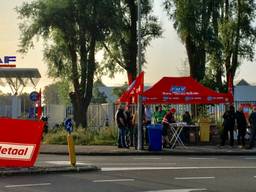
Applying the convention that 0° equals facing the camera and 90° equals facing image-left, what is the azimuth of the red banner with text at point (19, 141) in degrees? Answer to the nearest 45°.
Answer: approximately 0°

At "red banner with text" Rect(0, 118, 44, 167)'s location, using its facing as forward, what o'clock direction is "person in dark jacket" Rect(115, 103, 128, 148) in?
The person in dark jacket is roughly at 7 o'clock from the red banner with text.

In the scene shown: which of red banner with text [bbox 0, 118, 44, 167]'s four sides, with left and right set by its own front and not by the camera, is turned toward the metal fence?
back

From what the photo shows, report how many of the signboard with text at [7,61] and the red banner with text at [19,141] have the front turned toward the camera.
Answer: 2

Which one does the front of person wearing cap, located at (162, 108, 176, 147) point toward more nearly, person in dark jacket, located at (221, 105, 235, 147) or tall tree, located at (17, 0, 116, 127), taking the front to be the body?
the person in dark jacket
